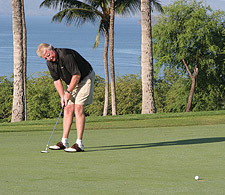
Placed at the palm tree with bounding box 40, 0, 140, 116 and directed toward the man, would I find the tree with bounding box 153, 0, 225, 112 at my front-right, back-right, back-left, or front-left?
back-left

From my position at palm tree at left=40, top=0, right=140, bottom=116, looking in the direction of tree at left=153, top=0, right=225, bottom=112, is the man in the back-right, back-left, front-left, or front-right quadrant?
back-right

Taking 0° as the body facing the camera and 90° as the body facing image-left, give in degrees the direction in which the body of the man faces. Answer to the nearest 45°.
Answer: approximately 45°

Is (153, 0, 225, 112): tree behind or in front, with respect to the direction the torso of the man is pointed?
behind

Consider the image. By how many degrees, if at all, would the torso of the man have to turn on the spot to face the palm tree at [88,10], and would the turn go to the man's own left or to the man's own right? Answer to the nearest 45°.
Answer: approximately 135° to the man's own right
